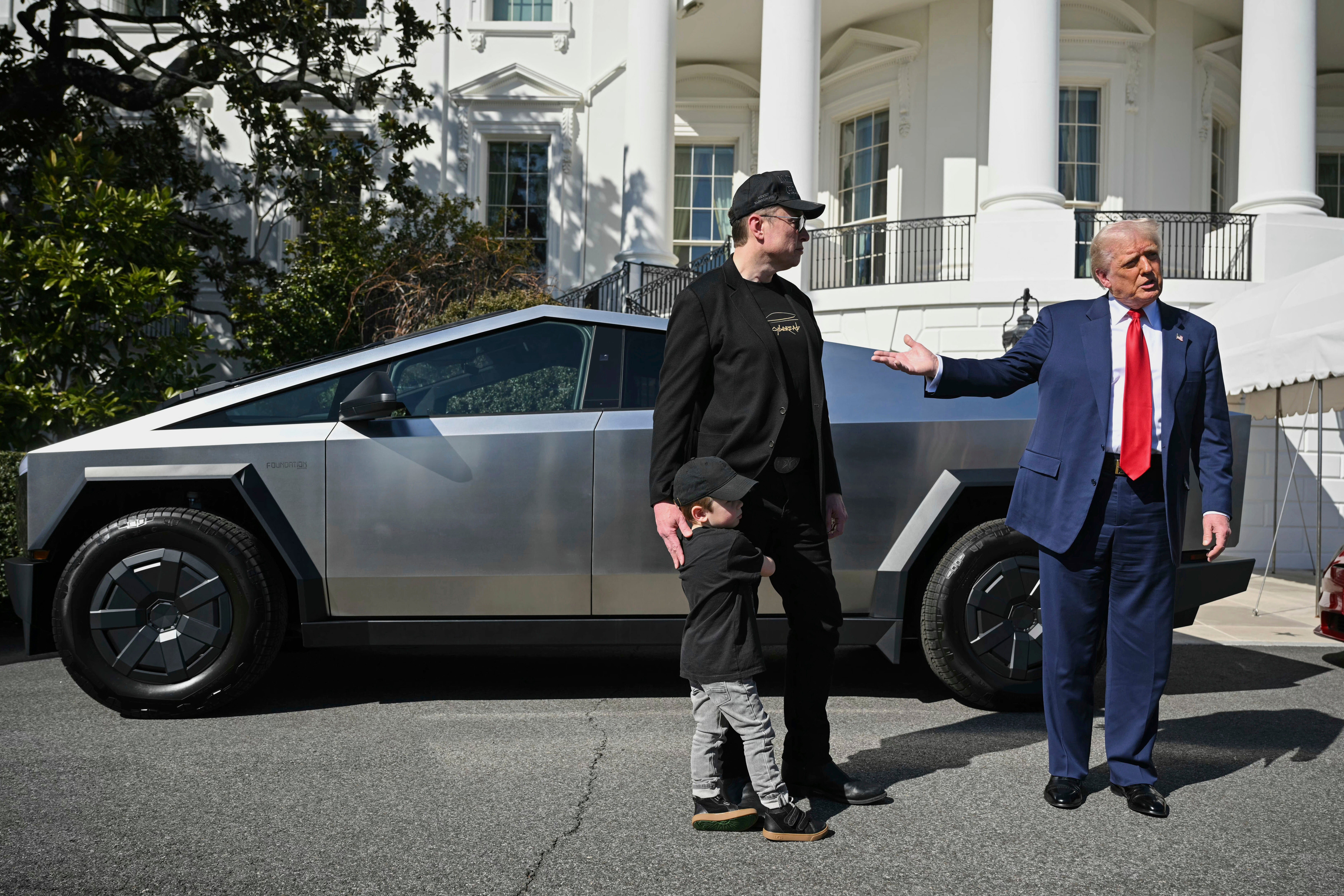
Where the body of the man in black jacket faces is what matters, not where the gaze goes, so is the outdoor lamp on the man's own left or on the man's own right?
on the man's own left

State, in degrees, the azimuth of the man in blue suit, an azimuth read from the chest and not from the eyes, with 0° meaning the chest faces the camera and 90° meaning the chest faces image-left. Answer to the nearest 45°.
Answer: approximately 0°

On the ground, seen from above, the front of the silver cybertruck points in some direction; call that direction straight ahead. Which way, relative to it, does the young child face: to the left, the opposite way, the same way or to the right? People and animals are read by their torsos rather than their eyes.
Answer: the opposite way

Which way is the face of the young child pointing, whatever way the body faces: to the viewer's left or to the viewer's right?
to the viewer's right

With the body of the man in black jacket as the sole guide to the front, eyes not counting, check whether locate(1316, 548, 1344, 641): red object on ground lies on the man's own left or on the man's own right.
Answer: on the man's own left

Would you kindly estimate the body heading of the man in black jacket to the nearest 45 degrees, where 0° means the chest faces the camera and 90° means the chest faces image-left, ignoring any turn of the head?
approximately 315°

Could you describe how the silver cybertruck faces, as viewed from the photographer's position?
facing to the left of the viewer

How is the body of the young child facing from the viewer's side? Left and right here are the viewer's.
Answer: facing to the right of the viewer

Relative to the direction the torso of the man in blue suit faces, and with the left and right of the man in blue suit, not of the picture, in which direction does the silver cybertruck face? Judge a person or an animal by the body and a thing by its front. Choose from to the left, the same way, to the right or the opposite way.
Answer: to the right

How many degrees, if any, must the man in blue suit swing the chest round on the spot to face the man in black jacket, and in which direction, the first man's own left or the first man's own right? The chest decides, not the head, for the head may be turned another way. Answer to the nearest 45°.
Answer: approximately 45° to the first man's own right

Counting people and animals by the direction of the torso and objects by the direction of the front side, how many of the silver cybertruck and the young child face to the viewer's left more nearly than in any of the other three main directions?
1

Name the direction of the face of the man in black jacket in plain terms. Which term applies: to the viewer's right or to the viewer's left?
to the viewer's right
